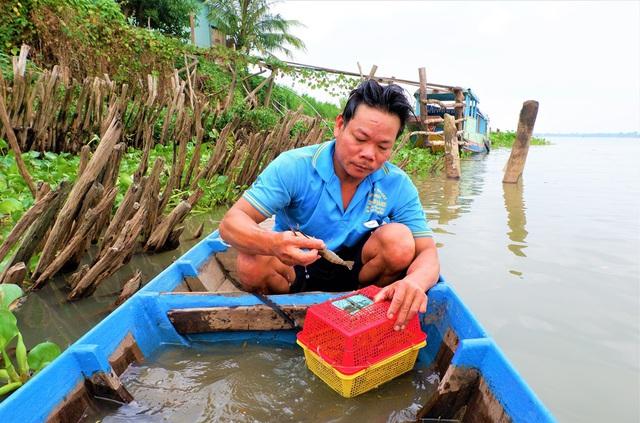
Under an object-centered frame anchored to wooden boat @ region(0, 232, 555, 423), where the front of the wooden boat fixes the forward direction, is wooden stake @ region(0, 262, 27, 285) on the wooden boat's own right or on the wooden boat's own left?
on the wooden boat's own left

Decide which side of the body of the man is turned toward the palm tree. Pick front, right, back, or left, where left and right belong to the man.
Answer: back

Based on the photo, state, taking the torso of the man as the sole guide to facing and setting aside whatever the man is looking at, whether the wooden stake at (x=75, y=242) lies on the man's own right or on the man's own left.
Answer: on the man's own right

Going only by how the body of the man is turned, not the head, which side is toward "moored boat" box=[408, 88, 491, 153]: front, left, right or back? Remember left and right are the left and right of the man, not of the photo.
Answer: back

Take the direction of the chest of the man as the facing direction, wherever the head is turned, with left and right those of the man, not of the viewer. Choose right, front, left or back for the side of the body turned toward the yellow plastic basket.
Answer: front

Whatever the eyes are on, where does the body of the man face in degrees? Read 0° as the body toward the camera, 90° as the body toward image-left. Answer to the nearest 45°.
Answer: approximately 0°

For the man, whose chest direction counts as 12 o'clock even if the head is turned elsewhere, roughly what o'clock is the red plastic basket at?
The red plastic basket is roughly at 12 o'clock from the man.

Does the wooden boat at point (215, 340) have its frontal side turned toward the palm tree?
yes

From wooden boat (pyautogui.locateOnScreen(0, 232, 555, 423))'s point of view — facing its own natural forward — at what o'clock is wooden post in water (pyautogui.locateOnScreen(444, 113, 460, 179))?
The wooden post in water is roughly at 1 o'clock from the wooden boat.

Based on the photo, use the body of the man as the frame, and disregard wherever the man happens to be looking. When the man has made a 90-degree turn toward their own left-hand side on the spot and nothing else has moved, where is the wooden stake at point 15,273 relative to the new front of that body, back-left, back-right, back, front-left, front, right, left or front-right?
back

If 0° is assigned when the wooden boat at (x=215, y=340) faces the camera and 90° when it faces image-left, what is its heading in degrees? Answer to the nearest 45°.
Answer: approximately 180°
